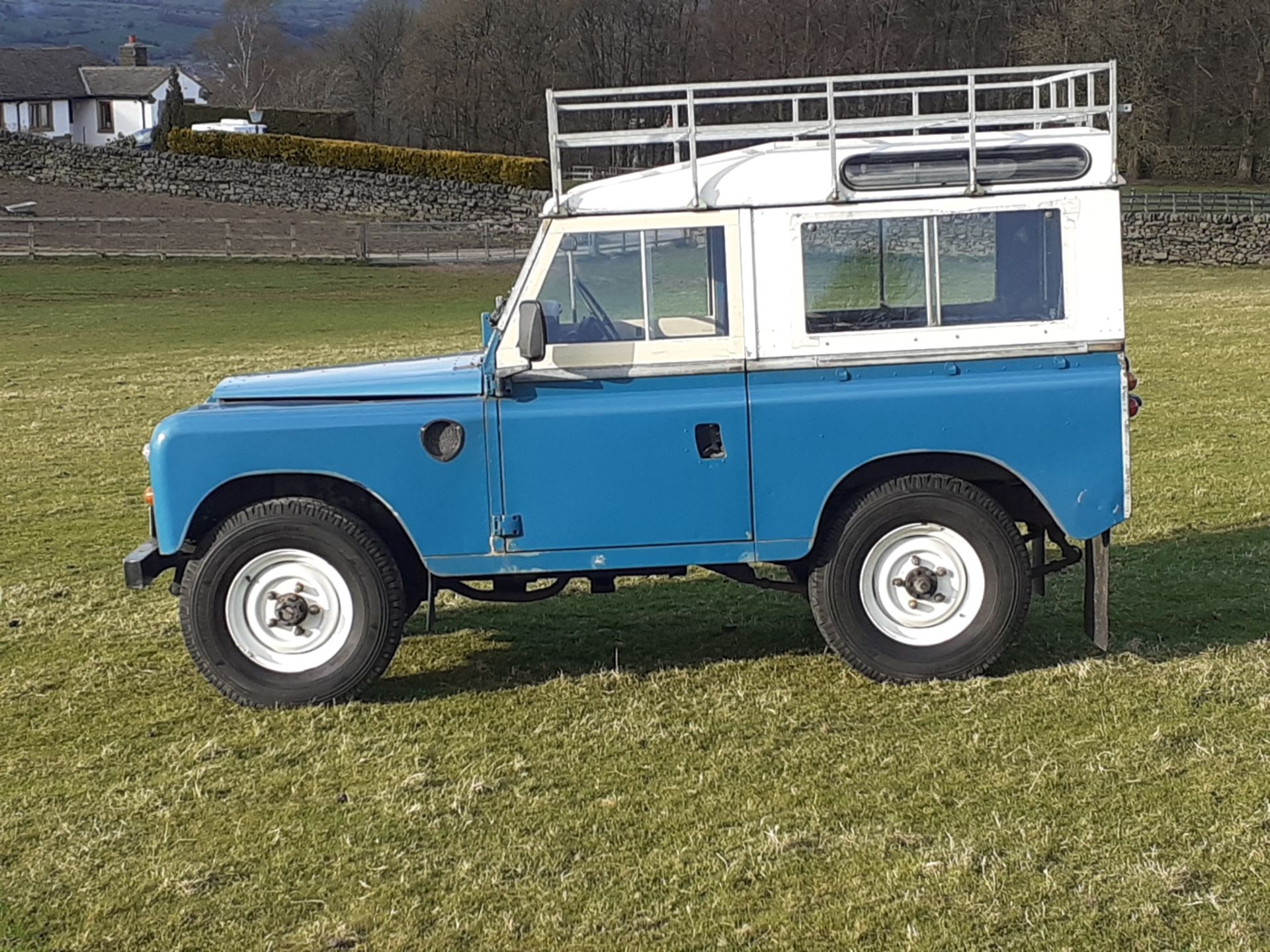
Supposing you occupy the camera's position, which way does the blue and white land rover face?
facing to the left of the viewer
